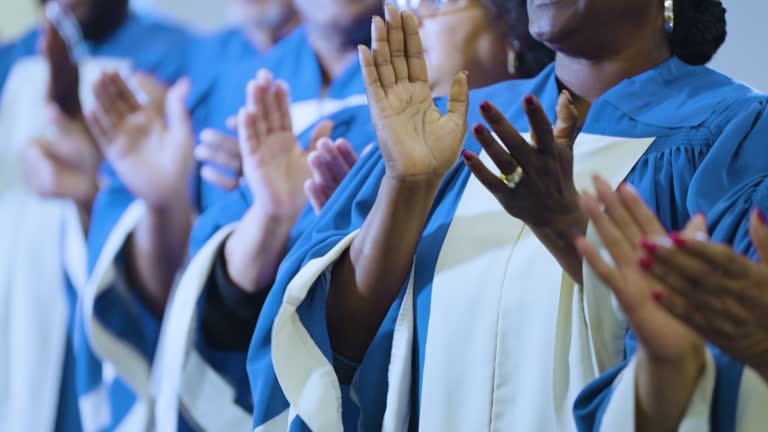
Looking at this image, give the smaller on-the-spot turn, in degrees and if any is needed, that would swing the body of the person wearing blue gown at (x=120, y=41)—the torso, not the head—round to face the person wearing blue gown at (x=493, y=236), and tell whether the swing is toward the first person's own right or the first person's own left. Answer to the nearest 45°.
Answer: approximately 45° to the first person's own left

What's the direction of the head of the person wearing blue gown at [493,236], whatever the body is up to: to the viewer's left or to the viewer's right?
to the viewer's left

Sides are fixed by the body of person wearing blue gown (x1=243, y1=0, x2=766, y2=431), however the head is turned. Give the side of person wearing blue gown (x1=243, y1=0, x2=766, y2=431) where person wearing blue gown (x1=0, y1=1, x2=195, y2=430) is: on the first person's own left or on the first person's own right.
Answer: on the first person's own right

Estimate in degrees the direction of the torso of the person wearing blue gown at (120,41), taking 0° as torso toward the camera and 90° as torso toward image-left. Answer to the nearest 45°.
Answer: approximately 45°

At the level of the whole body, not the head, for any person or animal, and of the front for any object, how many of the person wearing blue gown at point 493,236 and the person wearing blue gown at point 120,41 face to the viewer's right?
0

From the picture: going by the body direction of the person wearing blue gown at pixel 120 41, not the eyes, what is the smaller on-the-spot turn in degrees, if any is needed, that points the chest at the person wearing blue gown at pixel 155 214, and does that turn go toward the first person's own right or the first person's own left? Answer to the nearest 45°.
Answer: approximately 45° to the first person's own left

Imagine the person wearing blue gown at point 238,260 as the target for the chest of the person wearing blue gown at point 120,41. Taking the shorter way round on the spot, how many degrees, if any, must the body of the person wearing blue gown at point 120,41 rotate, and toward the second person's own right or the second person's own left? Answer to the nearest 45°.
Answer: approximately 45° to the second person's own left

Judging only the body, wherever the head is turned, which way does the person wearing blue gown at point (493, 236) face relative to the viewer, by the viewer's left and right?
facing the viewer and to the left of the viewer
